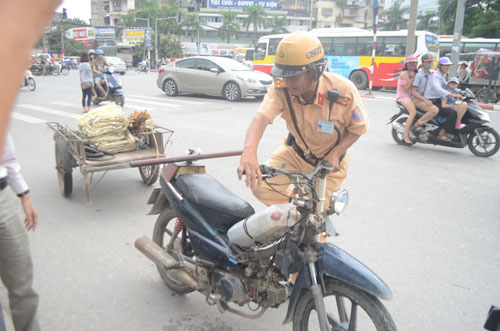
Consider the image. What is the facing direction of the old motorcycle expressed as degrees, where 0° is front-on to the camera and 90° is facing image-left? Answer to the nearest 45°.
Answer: approximately 315°

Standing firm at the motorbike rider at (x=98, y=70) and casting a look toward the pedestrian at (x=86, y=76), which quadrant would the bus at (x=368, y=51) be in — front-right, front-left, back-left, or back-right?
back-left
